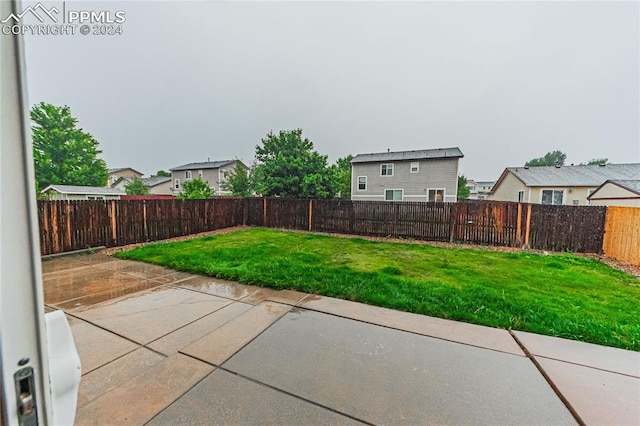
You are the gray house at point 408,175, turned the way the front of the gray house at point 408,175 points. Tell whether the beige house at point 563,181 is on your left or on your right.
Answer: on your right

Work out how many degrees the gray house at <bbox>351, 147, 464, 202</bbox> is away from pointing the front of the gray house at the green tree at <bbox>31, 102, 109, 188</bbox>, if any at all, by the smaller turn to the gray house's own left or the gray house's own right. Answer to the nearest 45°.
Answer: approximately 90° to the gray house's own left

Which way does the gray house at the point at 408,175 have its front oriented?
away from the camera

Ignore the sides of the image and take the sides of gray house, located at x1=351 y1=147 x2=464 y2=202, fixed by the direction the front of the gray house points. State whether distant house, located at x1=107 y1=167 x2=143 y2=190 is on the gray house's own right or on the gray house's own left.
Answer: on the gray house's own left

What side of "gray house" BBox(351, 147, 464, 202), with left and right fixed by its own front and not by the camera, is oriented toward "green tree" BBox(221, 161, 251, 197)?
left

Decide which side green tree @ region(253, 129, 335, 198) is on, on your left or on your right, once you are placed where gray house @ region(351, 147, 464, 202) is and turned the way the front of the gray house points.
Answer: on your left

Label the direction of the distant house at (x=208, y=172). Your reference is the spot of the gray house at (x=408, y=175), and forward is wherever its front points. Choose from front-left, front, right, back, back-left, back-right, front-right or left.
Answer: left
